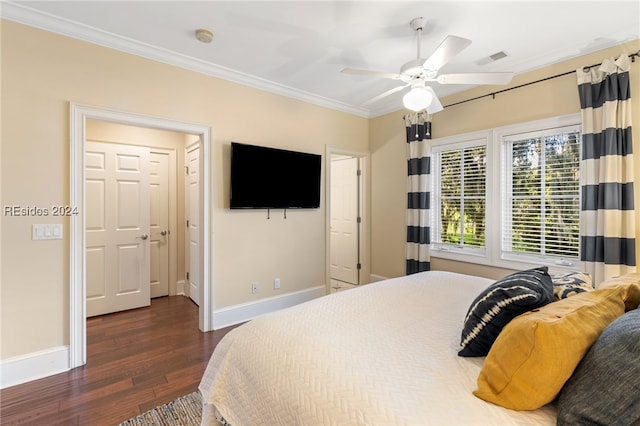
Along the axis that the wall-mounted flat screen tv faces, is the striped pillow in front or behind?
in front

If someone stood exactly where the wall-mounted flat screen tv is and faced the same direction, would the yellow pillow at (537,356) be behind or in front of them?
in front

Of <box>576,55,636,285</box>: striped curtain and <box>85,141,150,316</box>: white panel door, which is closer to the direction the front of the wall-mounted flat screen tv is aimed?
the striped curtain

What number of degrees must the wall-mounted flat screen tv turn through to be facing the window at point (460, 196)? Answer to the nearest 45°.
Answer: approximately 45° to its left

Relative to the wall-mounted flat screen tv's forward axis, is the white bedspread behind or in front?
in front

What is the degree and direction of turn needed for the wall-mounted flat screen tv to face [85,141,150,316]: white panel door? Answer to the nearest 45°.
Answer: approximately 135° to its right

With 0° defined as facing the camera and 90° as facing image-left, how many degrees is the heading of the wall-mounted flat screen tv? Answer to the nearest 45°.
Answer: approximately 315°

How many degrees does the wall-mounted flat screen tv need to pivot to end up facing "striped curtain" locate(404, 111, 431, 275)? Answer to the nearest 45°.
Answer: approximately 45° to its left
